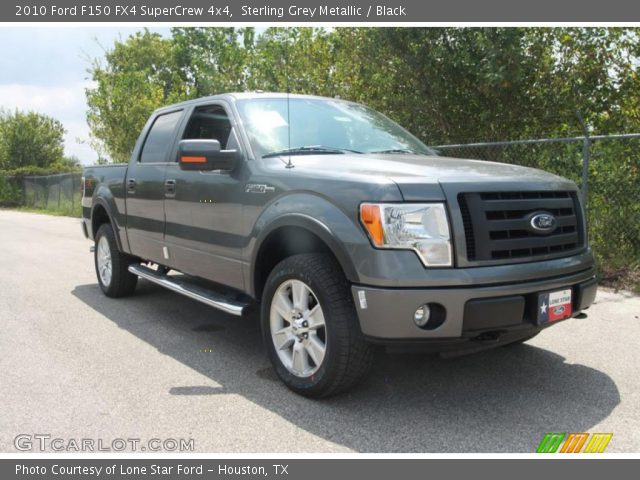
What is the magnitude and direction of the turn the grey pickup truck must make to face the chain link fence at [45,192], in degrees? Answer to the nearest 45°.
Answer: approximately 180°

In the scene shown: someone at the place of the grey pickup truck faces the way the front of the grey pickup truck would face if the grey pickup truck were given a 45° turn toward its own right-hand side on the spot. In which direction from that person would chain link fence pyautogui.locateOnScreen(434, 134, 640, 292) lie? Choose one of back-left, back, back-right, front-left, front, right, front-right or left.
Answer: back-left

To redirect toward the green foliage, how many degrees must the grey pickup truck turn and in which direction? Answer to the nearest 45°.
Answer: approximately 180°

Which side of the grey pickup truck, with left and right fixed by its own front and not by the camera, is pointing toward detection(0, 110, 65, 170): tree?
back

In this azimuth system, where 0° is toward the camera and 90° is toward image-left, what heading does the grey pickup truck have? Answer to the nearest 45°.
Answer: approximately 315°
